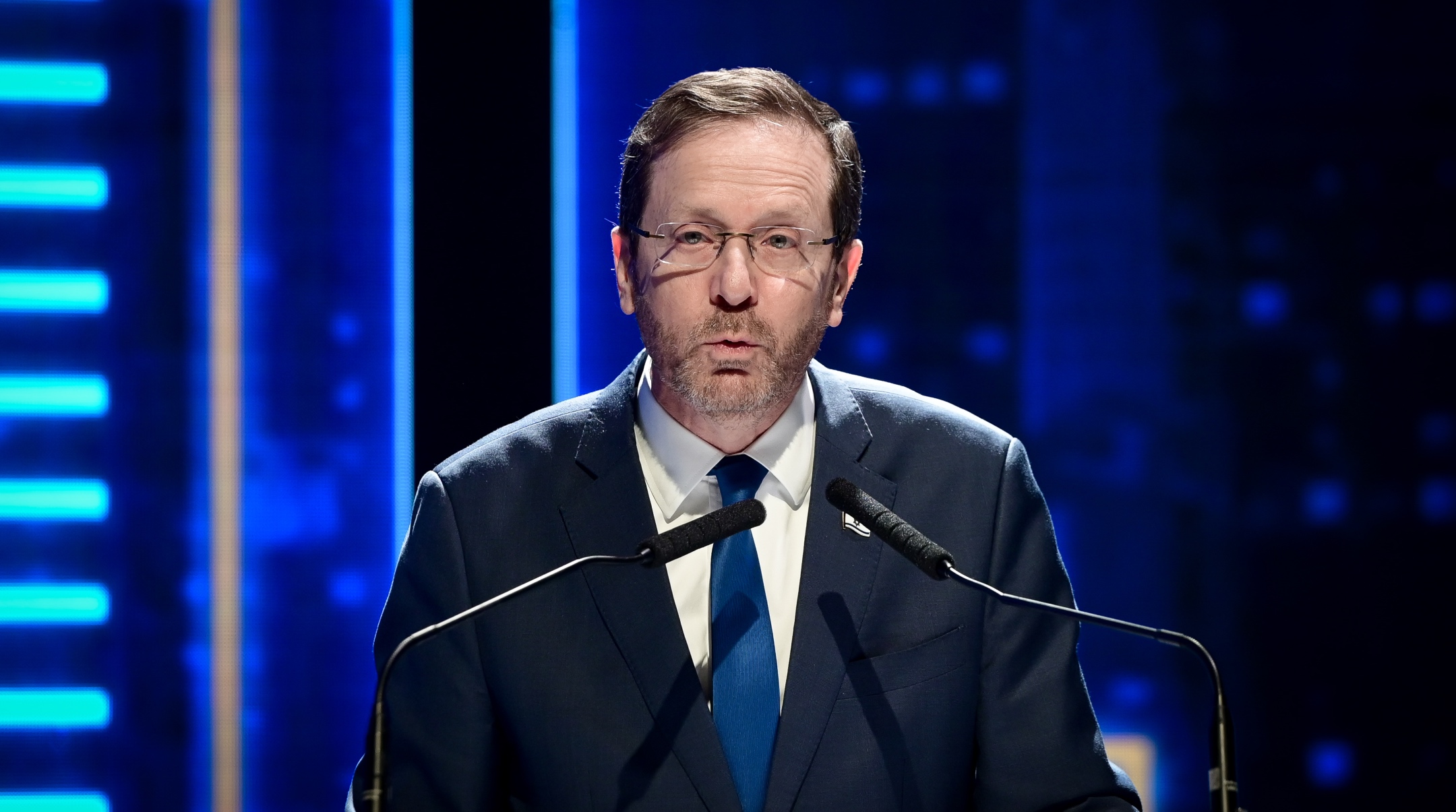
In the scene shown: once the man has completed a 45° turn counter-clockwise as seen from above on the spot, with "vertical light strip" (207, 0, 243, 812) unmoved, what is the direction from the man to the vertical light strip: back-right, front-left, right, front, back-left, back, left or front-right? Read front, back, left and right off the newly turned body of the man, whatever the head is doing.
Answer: back

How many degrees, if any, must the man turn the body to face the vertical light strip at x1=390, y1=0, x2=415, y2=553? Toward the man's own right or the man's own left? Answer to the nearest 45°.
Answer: approximately 135° to the man's own right

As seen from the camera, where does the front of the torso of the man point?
toward the camera
